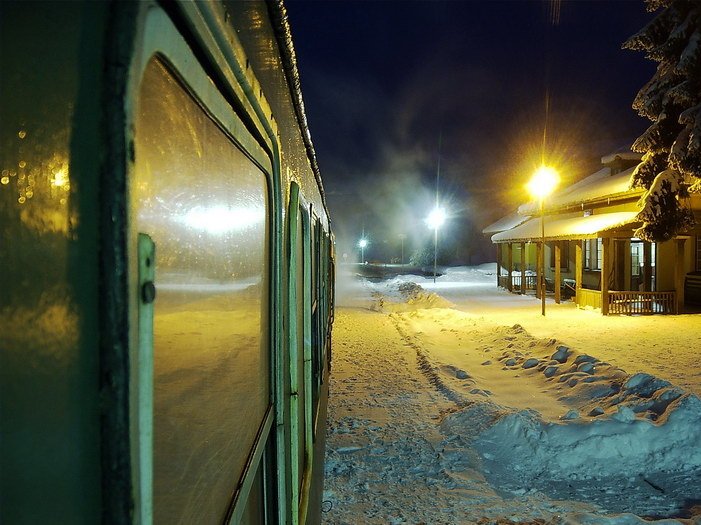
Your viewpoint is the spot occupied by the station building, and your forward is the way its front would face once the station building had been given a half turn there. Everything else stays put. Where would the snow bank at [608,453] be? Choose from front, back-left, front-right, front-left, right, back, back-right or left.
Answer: back-right

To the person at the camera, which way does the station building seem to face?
facing the viewer and to the left of the viewer
